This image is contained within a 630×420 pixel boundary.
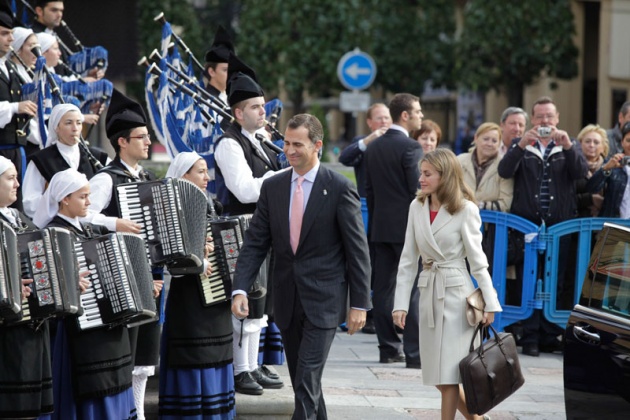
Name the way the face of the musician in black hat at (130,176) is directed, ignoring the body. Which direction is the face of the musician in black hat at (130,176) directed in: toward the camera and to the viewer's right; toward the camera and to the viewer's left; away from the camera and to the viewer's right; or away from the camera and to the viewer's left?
toward the camera and to the viewer's right

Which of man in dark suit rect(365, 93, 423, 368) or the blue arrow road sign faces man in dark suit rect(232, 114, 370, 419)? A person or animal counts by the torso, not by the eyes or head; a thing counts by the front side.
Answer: the blue arrow road sign

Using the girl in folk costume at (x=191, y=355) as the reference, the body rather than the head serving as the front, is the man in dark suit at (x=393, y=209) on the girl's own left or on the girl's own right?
on the girl's own left

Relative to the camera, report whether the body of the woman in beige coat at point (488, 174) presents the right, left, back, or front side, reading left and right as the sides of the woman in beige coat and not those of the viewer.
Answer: front

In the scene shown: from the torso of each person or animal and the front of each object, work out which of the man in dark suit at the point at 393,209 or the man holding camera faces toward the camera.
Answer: the man holding camera

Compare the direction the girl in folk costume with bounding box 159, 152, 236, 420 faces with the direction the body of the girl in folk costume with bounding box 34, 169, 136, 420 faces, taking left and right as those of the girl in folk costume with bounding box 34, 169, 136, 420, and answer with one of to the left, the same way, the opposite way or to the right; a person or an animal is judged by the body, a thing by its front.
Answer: the same way

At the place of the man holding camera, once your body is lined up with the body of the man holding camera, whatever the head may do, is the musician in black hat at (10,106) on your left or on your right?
on your right

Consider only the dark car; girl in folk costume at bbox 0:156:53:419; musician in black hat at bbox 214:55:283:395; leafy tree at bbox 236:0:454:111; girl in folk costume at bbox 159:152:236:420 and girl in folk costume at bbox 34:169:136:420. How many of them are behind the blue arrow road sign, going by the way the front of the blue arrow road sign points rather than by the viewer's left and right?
1

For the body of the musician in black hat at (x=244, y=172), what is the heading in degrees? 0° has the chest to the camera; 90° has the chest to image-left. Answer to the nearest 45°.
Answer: approximately 315°

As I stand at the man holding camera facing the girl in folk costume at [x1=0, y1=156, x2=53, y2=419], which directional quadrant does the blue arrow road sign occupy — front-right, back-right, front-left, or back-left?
back-right

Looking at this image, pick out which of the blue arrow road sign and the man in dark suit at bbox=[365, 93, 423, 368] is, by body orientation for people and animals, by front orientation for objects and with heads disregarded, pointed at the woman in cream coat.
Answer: the blue arrow road sign

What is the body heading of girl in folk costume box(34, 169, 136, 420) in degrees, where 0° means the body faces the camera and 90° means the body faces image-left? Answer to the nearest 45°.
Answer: approximately 315°

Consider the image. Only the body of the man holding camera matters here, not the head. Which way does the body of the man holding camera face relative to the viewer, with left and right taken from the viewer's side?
facing the viewer

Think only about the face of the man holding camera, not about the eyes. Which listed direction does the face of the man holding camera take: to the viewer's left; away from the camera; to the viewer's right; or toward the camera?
toward the camera

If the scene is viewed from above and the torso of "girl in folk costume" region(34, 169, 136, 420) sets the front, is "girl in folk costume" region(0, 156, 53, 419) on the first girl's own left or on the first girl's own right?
on the first girl's own right

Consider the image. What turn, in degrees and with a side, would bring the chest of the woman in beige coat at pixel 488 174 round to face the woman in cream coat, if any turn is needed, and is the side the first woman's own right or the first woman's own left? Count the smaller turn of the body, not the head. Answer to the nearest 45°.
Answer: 0° — they already face them
